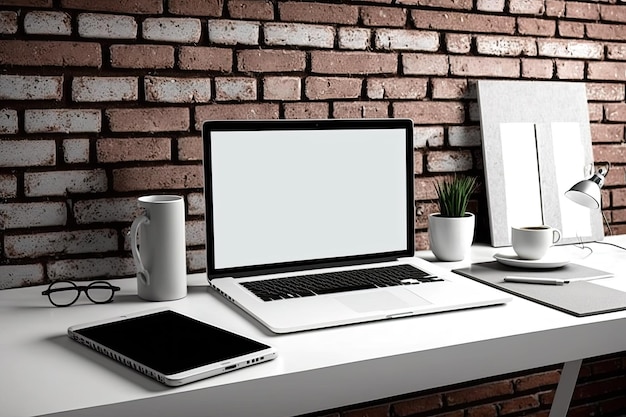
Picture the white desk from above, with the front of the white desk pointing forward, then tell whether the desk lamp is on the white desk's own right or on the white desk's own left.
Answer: on the white desk's own left

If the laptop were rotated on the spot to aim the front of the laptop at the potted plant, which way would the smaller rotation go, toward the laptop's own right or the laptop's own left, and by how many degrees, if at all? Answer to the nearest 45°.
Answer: approximately 90° to the laptop's own left

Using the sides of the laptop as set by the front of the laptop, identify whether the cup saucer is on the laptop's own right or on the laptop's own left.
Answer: on the laptop's own left

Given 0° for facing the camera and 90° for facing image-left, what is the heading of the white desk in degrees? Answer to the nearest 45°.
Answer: approximately 315°

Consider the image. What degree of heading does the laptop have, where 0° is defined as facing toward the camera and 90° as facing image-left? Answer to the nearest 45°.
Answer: approximately 315°
